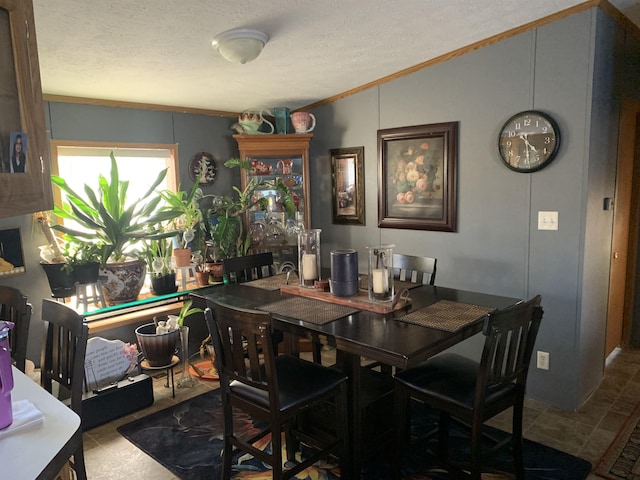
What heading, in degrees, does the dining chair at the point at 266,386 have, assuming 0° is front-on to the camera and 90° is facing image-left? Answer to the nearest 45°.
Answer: approximately 225°

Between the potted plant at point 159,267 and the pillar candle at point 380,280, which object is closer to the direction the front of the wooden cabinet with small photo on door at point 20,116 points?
the pillar candle

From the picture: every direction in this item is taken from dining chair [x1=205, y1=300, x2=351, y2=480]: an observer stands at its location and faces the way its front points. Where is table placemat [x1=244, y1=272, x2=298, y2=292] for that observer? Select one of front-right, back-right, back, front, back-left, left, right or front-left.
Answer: front-left

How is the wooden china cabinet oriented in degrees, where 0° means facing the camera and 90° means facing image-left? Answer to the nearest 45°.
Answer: approximately 0°

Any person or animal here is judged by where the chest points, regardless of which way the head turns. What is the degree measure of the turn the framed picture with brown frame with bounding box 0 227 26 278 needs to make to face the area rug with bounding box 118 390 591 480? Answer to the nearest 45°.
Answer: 0° — it already faces it

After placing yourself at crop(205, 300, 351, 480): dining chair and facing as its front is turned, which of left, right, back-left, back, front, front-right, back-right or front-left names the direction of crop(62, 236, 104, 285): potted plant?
left

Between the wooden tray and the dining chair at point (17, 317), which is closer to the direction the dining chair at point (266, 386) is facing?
the wooden tray

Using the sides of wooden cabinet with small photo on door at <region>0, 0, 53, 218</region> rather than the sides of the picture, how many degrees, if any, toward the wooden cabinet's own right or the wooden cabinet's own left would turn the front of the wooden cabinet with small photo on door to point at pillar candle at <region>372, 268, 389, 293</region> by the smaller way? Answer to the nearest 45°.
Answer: approximately 45° to the wooden cabinet's own left

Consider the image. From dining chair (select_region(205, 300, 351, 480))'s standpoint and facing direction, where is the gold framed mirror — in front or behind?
in front

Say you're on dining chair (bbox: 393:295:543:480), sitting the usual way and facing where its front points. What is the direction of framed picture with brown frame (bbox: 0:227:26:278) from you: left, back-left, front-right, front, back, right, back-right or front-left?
front-left

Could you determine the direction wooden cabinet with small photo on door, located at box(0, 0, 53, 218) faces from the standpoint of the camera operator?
facing the viewer and to the right of the viewer

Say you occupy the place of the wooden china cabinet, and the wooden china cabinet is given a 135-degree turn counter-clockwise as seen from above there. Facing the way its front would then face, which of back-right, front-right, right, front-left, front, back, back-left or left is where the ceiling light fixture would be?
back-right

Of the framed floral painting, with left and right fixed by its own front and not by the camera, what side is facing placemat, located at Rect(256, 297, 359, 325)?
front

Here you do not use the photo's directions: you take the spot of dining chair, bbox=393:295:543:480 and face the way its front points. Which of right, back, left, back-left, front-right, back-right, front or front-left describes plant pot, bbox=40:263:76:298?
front-left

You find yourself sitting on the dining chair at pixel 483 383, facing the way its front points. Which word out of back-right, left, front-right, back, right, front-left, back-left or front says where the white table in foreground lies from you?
left

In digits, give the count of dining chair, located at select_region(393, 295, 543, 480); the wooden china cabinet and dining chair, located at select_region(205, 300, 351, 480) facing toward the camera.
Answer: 1

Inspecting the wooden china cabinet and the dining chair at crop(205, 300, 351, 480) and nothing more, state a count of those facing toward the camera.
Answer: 1
